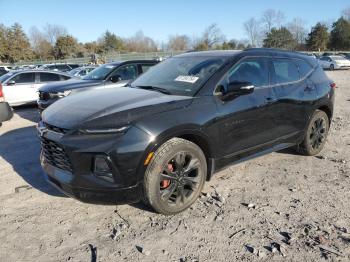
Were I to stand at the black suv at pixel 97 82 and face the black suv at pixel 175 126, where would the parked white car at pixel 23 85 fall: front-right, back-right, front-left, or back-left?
back-right

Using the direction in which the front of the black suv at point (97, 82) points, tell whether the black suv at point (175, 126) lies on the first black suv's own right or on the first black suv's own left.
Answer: on the first black suv's own left

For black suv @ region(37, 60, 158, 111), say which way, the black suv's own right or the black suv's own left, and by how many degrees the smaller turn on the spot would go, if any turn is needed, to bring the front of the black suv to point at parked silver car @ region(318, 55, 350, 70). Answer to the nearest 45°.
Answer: approximately 180°

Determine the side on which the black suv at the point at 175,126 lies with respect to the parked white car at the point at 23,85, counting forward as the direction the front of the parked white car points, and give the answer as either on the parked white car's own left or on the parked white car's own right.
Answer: on the parked white car's own left

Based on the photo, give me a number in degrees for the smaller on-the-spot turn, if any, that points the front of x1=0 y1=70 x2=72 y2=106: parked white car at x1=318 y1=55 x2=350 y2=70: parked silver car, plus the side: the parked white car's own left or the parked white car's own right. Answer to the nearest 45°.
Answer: approximately 180°

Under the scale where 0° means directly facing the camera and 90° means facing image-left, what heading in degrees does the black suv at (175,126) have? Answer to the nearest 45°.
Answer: approximately 45°

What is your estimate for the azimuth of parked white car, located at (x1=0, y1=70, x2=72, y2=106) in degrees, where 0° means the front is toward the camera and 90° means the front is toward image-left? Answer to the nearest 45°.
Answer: approximately 45°

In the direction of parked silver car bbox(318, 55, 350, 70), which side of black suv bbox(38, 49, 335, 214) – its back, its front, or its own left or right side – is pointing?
back
